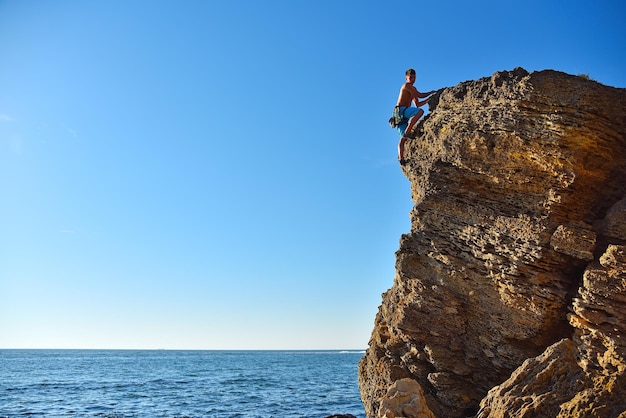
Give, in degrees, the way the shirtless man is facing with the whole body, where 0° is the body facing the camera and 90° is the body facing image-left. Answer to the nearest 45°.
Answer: approximately 270°
